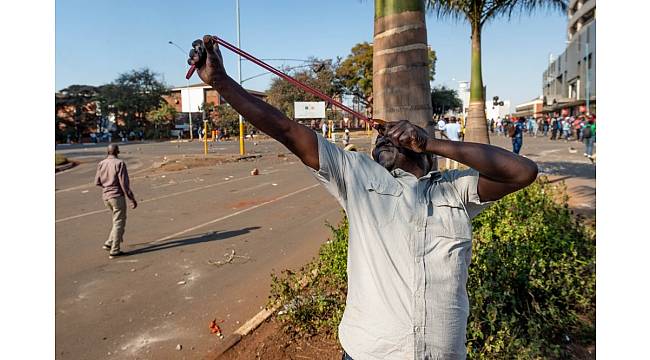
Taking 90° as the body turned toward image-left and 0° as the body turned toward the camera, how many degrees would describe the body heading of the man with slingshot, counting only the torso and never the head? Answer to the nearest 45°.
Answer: approximately 0°
